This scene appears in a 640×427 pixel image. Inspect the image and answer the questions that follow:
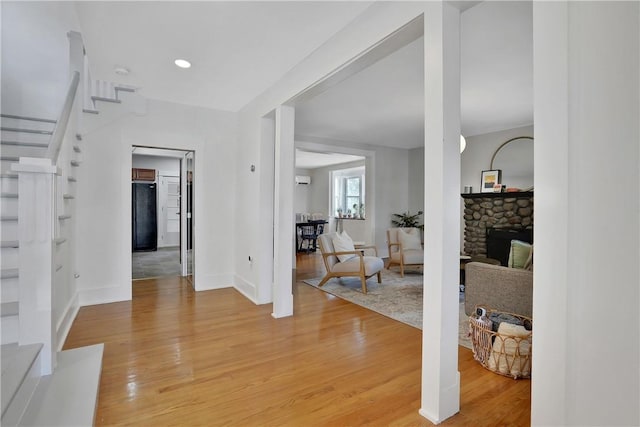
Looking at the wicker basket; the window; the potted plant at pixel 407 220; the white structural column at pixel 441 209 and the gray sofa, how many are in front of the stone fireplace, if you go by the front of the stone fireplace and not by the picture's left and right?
3

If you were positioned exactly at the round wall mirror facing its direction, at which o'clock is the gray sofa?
The gray sofa is roughly at 12 o'clock from the round wall mirror.

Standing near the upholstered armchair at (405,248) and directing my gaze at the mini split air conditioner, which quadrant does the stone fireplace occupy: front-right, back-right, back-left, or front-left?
back-right

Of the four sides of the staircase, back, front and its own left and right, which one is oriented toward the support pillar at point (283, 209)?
left

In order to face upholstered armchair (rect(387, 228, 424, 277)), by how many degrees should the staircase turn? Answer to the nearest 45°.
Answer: approximately 90° to its left
